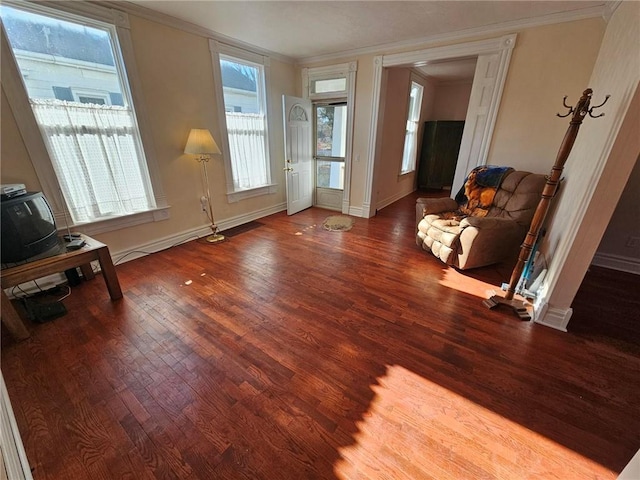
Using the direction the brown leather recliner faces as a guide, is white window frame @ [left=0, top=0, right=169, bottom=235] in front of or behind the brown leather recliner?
in front

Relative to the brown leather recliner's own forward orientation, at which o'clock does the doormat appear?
The doormat is roughly at 2 o'clock from the brown leather recliner.

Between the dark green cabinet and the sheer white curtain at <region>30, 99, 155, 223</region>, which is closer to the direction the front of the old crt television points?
the dark green cabinet

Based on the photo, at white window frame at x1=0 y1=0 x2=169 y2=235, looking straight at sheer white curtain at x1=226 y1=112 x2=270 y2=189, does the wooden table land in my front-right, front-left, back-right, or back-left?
back-right

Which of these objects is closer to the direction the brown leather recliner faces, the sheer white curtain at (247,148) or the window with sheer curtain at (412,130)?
the sheer white curtain

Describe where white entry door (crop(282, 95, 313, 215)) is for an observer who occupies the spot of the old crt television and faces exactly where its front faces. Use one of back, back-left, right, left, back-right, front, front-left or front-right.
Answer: front-left

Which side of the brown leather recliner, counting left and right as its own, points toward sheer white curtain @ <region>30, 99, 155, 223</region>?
front

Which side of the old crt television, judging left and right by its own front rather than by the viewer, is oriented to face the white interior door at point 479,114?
front

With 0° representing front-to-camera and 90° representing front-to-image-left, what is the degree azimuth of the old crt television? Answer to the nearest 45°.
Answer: approximately 315°

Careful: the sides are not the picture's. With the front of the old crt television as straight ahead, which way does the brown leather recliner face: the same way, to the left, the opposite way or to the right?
the opposite way

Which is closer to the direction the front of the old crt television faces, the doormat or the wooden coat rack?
the wooden coat rack

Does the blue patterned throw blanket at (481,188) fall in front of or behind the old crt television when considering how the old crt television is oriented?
in front

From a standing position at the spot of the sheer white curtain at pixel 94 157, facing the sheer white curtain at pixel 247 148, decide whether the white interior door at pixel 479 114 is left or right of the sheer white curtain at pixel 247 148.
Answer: right

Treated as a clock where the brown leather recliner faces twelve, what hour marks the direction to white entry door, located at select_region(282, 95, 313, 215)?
The white entry door is roughly at 2 o'clock from the brown leather recliner.

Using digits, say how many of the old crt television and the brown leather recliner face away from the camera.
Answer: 0

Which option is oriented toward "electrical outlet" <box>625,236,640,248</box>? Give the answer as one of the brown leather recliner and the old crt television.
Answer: the old crt television

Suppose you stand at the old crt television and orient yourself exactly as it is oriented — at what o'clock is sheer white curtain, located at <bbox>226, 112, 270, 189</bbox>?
The sheer white curtain is roughly at 10 o'clock from the old crt television.
